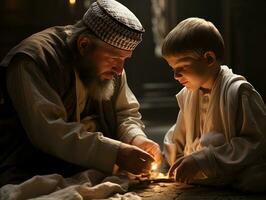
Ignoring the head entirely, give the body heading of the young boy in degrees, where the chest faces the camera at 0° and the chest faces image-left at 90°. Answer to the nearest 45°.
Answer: approximately 45°

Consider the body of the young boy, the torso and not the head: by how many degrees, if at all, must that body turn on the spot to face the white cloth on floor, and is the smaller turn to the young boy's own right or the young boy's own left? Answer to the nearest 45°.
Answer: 0° — they already face it

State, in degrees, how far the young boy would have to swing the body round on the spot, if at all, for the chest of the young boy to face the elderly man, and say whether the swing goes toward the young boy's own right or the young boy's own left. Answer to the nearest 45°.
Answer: approximately 45° to the young boy's own right

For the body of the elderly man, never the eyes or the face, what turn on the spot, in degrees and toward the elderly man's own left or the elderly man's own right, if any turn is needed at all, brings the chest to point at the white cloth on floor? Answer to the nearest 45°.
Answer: approximately 45° to the elderly man's own right

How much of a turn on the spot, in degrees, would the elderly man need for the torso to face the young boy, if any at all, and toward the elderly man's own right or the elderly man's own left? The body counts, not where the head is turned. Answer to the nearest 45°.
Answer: approximately 45° to the elderly man's own left
